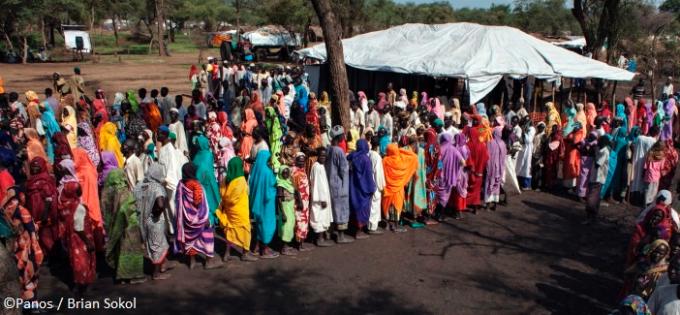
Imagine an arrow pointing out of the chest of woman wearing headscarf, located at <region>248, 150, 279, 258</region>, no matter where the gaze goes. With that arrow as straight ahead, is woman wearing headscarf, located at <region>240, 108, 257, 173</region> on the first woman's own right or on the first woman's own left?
on the first woman's own left
